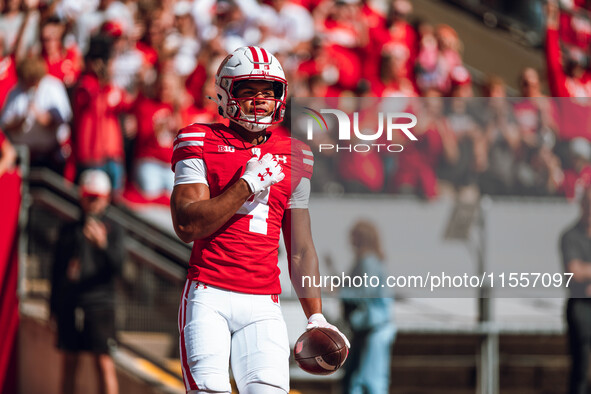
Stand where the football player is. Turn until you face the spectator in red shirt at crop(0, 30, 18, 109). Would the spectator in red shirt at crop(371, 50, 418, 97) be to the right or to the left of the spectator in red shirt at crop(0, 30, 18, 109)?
right

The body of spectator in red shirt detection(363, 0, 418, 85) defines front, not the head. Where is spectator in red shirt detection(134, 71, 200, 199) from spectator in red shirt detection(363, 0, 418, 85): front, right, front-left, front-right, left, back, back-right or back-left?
front-right

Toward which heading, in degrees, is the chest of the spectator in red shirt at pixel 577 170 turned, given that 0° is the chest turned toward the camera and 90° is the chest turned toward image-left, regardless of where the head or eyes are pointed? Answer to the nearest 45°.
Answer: approximately 0°

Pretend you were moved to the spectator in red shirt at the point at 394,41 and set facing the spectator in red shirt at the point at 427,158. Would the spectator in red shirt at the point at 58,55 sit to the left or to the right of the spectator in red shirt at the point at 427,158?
right

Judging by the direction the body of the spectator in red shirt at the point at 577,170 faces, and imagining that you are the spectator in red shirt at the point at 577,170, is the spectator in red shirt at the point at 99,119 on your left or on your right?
on your right

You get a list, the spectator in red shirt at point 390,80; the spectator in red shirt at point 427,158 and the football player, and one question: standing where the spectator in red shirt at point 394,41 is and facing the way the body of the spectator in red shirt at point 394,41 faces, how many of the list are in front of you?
3

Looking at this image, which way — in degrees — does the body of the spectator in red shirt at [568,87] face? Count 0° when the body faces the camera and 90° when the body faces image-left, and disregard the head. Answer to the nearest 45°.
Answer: approximately 0°

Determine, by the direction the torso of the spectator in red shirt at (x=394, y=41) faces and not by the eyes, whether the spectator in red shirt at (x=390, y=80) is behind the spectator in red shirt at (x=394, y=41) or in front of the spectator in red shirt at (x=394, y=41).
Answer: in front
